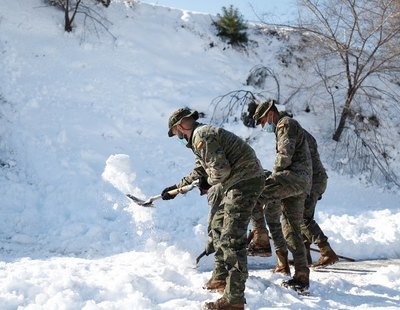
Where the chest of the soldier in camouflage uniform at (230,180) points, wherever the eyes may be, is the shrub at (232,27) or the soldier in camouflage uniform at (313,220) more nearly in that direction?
the shrub

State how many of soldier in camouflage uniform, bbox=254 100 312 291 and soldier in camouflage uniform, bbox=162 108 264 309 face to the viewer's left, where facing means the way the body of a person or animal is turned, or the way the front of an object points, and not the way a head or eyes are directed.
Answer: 2

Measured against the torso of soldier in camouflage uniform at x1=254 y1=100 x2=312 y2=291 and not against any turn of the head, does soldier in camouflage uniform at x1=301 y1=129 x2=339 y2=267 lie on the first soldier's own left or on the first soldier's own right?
on the first soldier's own right

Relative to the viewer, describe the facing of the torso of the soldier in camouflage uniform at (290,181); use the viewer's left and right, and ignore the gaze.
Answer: facing to the left of the viewer

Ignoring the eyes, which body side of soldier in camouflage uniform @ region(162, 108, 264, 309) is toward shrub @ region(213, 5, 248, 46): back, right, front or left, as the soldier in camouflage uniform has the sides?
right

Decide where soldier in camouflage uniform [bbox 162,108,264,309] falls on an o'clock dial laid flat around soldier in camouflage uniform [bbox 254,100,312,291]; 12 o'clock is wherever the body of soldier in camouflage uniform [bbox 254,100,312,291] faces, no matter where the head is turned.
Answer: soldier in camouflage uniform [bbox 162,108,264,309] is roughly at 10 o'clock from soldier in camouflage uniform [bbox 254,100,312,291].

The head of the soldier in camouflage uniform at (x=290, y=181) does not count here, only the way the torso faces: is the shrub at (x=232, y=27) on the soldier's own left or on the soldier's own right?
on the soldier's own right

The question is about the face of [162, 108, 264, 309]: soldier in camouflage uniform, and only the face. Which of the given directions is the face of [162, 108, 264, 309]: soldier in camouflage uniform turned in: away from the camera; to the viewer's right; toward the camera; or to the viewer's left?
to the viewer's left

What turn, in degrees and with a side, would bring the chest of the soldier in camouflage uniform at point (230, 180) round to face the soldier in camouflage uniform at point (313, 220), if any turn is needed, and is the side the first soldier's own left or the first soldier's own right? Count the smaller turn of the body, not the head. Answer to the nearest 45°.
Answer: approximately 135° to the first soldier's own right

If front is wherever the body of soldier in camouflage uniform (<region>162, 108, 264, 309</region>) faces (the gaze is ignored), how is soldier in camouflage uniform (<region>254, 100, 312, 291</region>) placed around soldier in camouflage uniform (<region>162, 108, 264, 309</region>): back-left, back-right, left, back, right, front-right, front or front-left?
back-right

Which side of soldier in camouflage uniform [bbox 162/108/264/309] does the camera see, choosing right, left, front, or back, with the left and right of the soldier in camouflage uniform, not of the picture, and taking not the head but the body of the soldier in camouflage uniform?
left
